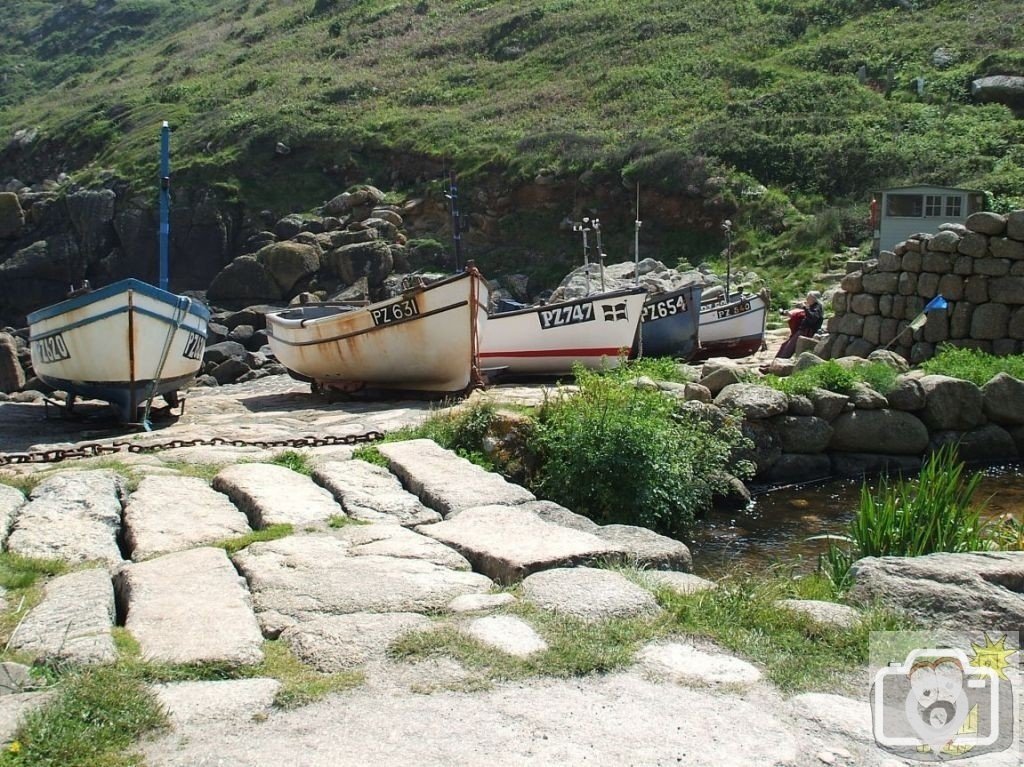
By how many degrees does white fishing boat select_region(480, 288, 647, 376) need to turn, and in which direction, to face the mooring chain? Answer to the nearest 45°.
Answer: approximately 135° to its right

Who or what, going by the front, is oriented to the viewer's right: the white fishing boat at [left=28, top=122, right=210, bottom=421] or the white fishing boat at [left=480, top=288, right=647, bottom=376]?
the white fishing boat at [left=480, top=288, right=647, bottom=376]

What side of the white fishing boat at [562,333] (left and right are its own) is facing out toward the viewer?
right

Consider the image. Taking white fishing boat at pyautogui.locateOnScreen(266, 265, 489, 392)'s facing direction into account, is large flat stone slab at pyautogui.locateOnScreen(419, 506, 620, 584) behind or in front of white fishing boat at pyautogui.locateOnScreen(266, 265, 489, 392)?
in front

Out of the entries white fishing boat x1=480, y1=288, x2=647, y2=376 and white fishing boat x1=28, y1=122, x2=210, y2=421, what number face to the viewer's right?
1

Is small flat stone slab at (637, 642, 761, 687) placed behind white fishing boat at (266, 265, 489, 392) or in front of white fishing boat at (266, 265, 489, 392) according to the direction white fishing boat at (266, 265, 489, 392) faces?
in front
